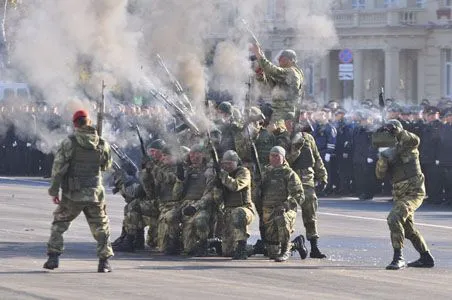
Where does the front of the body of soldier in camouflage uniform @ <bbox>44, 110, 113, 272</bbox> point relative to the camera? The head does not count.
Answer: away from the camera

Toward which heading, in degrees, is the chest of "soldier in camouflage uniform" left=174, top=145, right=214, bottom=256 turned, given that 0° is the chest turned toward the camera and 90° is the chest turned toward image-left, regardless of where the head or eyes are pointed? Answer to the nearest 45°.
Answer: approximately 0°

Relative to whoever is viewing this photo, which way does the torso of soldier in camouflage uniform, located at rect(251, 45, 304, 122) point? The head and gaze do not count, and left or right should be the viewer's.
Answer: facing to the left of the viewer

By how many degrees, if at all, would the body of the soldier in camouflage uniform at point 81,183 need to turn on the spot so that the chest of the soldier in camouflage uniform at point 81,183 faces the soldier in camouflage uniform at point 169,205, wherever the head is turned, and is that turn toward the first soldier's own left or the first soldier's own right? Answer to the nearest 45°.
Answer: approximately 45° to the first soldier's own right

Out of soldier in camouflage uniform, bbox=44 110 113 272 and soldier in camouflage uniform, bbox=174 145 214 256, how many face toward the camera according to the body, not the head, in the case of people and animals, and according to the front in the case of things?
1

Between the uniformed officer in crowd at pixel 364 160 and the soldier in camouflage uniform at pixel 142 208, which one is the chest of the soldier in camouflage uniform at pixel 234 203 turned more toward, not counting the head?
the soldier in camouflage uniform
